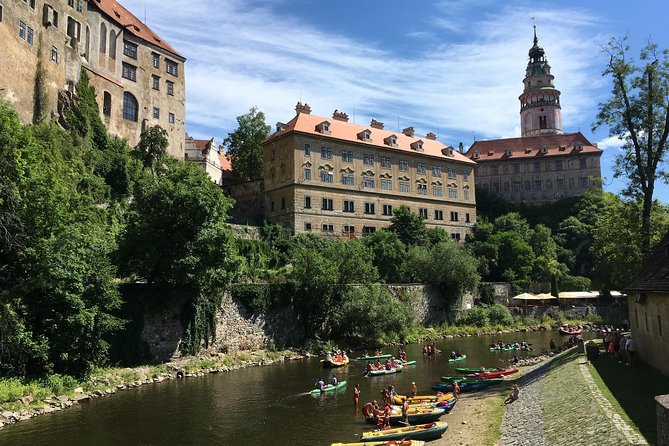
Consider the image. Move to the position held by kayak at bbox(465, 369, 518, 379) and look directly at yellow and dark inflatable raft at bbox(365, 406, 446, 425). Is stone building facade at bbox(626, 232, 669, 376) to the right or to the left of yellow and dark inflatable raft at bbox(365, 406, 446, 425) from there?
left

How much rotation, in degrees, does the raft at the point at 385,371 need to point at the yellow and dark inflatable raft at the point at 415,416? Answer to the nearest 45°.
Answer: approximately 90° to its left

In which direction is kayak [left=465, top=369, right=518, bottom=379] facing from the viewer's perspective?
to the viewer's right
